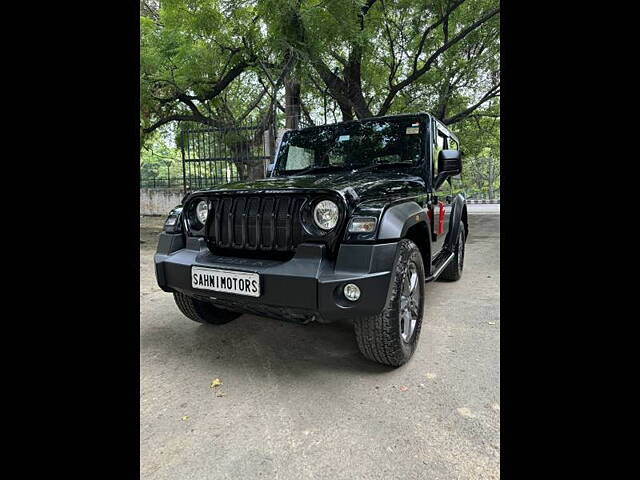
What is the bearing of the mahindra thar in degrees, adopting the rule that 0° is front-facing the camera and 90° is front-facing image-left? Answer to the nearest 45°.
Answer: approximately 45°

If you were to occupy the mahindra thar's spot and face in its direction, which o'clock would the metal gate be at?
The metal gate is roughly at 4 o'clock from the mahindra thar.

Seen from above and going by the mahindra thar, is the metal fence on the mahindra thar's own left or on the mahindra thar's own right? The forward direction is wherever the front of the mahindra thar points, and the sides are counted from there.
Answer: on the mahindra thar's own right
